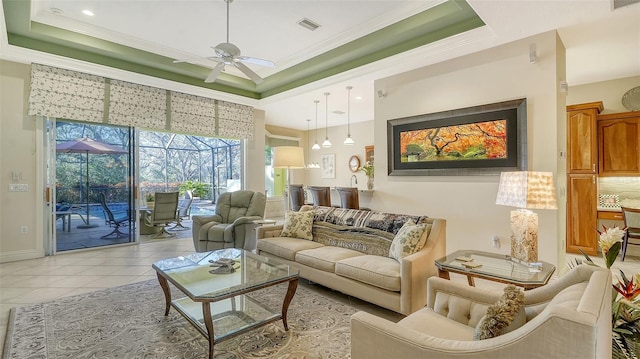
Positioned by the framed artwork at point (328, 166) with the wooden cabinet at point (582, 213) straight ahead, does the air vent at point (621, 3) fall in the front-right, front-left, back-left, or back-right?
front-right

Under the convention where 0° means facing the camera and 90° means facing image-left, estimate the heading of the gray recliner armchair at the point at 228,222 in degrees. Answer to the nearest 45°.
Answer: approximately 45°

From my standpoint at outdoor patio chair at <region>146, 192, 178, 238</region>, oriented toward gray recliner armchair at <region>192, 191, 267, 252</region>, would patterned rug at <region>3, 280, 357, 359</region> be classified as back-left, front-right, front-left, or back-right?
front-right

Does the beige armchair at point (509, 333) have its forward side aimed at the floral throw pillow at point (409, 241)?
no

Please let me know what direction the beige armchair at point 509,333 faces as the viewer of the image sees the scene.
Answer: facing to the left of the viewer

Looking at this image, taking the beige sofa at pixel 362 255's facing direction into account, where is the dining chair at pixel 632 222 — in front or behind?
behind

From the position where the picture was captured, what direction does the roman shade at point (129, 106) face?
facing the viewer and to the right of the viewer

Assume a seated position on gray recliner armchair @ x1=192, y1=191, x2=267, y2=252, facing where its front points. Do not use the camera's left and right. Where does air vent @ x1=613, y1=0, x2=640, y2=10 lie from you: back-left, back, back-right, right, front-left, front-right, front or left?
left

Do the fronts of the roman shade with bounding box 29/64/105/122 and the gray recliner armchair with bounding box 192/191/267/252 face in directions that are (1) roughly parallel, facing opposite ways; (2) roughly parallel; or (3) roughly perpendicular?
roughly perpendicular

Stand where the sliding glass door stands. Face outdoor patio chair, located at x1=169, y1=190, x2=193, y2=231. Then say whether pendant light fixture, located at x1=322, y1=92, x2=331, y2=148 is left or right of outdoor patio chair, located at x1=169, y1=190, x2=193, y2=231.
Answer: right

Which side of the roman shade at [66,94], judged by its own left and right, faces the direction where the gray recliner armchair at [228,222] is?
left

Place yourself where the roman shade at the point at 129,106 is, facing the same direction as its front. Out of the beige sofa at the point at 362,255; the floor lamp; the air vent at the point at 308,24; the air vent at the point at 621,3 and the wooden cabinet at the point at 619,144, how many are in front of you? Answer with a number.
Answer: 5

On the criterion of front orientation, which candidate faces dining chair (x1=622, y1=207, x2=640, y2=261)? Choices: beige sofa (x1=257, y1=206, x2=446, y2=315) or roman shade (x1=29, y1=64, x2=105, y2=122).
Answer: the roman shade

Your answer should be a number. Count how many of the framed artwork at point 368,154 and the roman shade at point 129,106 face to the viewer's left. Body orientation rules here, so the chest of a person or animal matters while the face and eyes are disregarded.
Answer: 0

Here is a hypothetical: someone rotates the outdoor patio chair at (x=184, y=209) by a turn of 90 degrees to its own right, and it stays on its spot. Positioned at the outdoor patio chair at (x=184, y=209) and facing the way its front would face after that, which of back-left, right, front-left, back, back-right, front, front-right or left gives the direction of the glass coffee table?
back

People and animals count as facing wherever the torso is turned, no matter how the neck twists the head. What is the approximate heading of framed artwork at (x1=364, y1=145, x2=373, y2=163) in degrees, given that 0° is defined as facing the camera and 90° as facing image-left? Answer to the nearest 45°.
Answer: approximately 0°

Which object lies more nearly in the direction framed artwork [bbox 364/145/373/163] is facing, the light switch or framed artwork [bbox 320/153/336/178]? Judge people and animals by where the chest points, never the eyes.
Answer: the light switch
